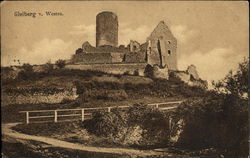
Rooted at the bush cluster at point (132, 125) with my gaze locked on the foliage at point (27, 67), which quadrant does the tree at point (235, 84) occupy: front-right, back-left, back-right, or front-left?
back-right

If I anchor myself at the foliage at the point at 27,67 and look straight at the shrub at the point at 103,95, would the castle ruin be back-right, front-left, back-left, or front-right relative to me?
front-left
